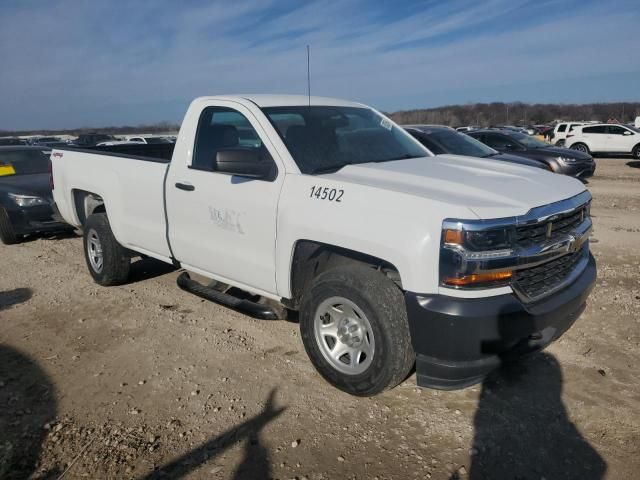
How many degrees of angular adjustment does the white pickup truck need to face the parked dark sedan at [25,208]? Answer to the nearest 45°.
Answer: approximately 180°

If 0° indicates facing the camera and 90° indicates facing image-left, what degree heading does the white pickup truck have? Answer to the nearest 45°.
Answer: approximately 315°

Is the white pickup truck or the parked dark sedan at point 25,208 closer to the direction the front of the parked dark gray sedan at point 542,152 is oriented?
the white pickup truck

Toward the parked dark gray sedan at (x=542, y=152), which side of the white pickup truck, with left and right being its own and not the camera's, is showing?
left

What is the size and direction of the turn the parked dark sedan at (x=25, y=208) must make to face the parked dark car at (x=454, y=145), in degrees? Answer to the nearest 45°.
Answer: approximately 45° to its left

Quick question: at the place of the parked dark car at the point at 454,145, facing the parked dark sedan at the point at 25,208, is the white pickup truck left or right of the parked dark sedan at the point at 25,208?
left

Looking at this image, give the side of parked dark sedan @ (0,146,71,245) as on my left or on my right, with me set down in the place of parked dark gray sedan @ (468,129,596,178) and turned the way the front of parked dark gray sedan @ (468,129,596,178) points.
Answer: on my right

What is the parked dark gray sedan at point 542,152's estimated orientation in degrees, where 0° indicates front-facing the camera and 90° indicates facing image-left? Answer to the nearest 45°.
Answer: approximately 315°
